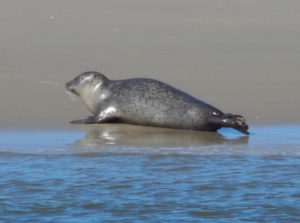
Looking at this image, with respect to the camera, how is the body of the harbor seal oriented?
to the viewer's left
